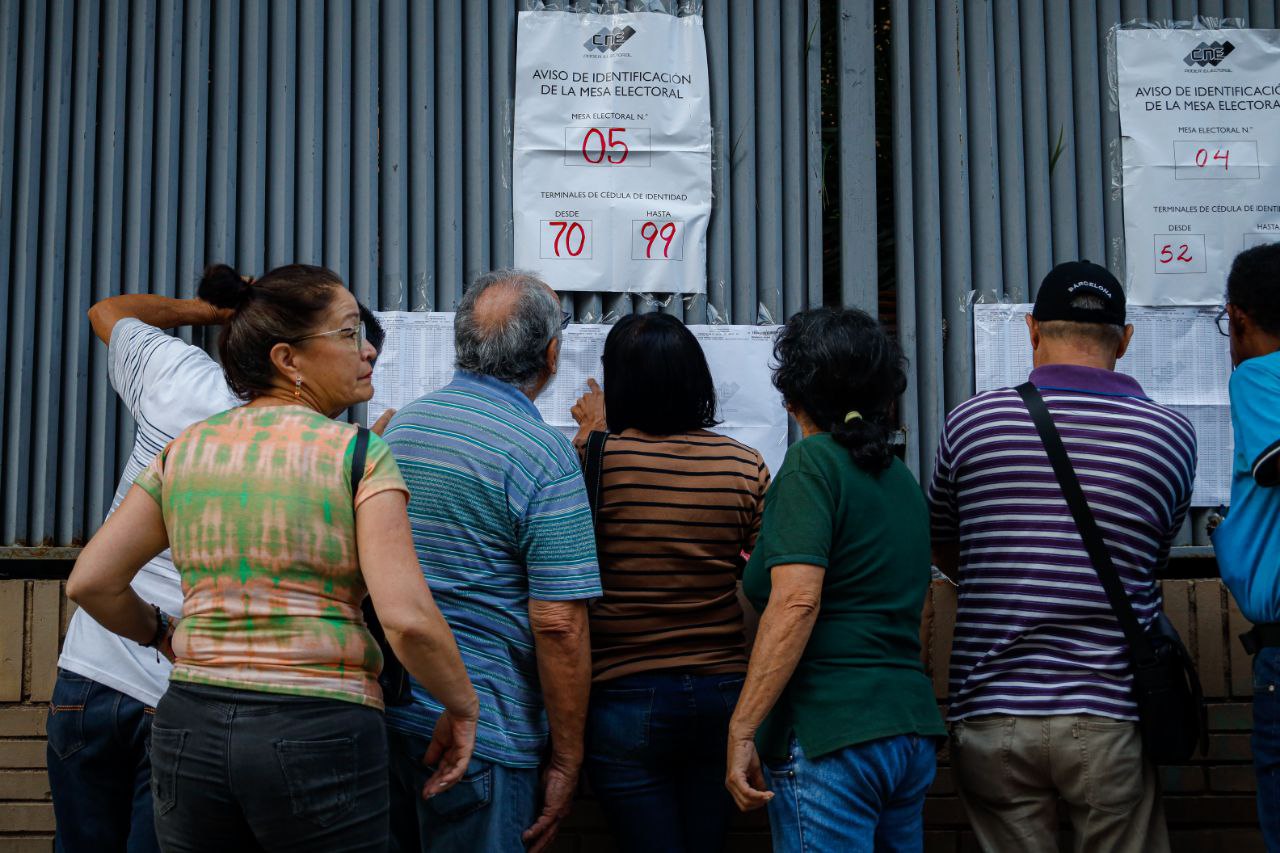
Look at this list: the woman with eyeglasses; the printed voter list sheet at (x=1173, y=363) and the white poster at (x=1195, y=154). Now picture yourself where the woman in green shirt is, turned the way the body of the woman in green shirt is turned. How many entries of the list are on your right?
2

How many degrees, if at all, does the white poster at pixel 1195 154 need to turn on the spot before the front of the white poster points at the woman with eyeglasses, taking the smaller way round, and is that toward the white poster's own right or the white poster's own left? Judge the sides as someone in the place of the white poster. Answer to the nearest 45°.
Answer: approximately 45° to the white poster's own right

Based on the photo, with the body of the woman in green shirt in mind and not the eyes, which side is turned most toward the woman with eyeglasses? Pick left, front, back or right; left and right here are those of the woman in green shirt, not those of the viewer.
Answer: left

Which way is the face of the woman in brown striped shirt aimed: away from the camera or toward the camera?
away from the camera

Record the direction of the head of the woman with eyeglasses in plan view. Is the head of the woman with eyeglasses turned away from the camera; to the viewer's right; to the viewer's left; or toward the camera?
to the viewer's right

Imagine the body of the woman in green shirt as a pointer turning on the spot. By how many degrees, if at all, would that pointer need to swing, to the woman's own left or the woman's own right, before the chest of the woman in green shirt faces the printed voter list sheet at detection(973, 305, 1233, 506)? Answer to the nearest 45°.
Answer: approximately 90° to the woman's own right

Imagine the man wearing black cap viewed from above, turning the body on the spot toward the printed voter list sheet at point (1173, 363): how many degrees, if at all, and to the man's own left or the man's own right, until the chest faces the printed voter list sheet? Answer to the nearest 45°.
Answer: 0° — they already face it

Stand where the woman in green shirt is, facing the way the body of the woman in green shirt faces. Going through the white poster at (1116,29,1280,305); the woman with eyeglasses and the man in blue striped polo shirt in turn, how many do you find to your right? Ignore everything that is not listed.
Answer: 1

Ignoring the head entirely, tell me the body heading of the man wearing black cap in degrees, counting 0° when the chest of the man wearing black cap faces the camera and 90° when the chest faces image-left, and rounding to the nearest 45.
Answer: approximately 180°

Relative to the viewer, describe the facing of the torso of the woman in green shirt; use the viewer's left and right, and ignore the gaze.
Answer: facing away from the viewer and to the left of the viewer

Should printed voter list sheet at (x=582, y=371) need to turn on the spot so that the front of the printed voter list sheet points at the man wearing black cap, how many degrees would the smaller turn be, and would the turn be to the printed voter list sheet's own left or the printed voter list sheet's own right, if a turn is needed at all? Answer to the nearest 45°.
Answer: approximately 45° to the printed voter list sheet's own left
